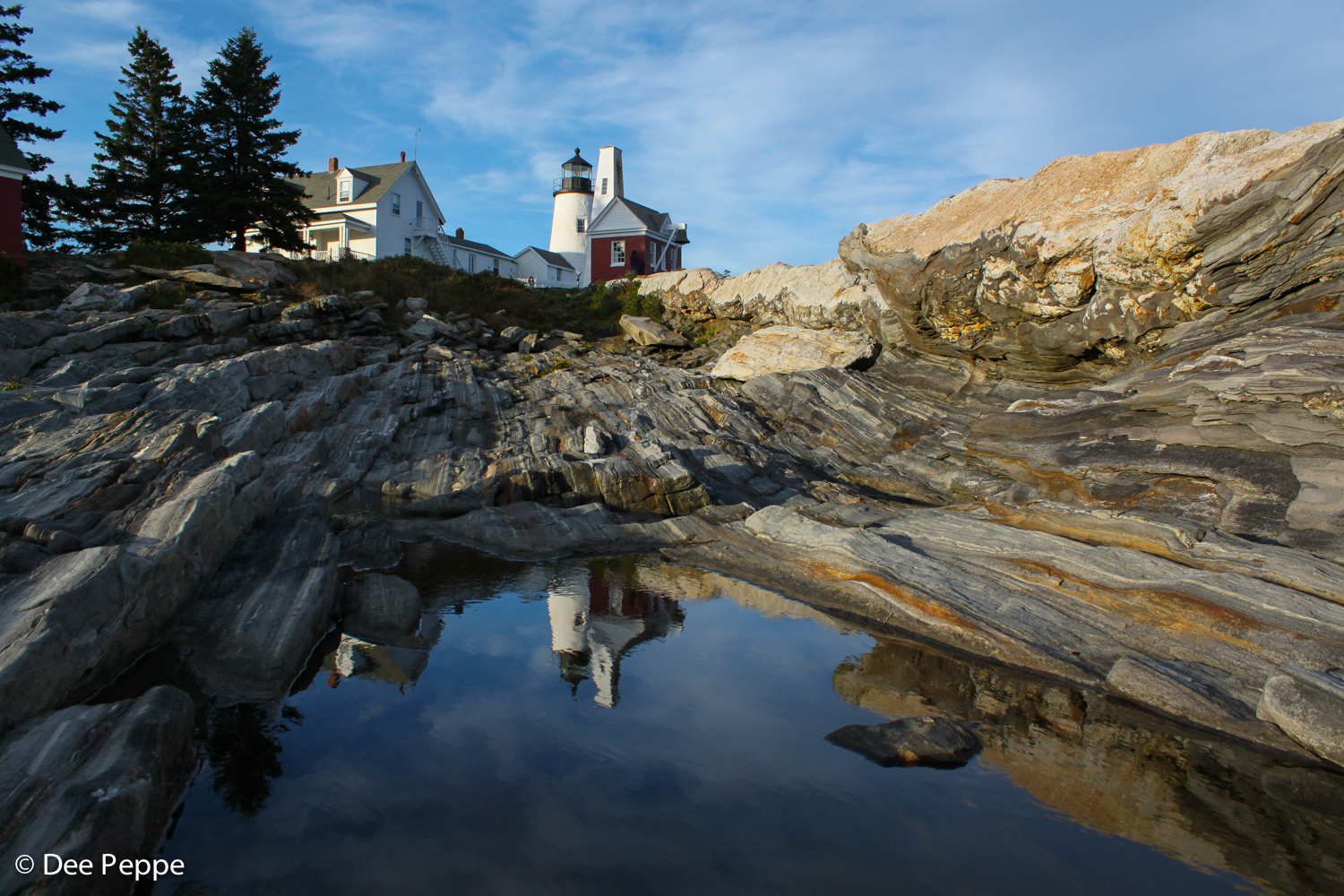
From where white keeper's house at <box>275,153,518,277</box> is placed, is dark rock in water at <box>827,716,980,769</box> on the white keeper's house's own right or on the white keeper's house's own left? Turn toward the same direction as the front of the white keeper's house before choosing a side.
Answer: on the white keeper's house's own left

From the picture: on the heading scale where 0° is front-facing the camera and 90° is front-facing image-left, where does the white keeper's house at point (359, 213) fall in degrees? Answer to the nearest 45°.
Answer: approximately 45°

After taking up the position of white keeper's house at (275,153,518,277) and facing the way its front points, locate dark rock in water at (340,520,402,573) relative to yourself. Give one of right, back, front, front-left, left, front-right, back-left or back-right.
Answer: front-left

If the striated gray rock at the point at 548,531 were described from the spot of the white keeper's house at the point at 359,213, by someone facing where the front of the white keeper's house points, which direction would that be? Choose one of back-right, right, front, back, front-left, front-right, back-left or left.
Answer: front-left

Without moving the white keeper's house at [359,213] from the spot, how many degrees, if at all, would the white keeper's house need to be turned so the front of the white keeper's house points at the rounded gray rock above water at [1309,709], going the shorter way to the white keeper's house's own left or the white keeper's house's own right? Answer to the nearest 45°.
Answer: approximately 45° to the white keeper's house's own left

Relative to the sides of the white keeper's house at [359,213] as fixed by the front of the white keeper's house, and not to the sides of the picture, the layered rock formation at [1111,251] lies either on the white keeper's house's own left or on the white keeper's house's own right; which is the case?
on the white keeper's house's own left

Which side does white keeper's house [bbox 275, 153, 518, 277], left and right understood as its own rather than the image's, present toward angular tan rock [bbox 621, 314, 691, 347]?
left

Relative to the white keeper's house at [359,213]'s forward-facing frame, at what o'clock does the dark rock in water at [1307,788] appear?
The dark rock in water is roughly at 10 o'clock from the white keeper's house.

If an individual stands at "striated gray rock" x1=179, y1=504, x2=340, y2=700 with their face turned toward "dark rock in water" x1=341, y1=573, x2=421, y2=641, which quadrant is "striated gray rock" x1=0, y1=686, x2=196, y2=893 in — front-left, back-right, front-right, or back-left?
back-right
